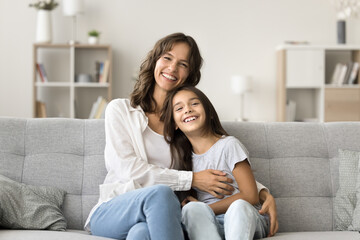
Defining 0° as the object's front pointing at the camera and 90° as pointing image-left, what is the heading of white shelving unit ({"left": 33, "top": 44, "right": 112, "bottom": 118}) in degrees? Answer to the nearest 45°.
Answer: approximately 0°

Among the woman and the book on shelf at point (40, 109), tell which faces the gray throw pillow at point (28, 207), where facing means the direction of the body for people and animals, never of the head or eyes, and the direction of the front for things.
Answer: the book on shelf

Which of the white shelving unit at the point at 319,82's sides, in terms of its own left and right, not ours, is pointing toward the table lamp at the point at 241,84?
right

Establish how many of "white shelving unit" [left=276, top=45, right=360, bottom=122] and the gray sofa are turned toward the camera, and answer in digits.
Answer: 2

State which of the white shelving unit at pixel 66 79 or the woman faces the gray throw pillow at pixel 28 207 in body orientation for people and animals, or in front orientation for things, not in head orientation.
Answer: the white shelving unit
